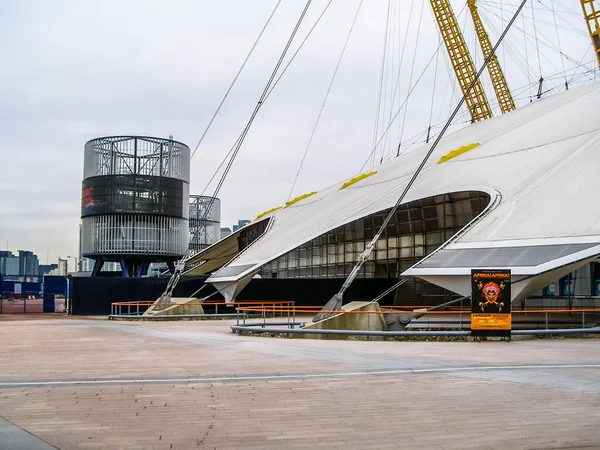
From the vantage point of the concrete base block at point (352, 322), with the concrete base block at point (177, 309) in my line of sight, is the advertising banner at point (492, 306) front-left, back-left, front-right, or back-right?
back-right

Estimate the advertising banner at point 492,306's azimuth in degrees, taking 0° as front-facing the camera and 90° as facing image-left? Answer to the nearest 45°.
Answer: approximately 0°

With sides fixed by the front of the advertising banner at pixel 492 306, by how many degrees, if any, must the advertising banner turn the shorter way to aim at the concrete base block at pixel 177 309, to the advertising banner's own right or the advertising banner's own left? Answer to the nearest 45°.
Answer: approximately 135° to the advertising banner's own right

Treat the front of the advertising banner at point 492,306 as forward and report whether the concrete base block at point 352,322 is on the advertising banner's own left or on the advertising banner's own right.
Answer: on the advertising banner's own right
